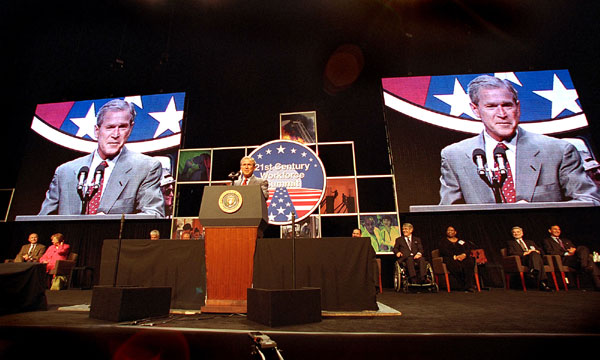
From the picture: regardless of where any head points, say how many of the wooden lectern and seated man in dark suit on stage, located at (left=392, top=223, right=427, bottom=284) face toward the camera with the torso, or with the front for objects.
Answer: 2

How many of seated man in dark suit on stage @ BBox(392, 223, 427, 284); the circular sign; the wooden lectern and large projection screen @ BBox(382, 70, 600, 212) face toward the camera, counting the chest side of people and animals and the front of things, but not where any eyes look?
4

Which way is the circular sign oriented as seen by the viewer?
toward the camera

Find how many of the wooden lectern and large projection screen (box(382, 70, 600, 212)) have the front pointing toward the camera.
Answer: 2

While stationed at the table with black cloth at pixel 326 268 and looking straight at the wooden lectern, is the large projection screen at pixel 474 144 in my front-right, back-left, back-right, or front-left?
back-right

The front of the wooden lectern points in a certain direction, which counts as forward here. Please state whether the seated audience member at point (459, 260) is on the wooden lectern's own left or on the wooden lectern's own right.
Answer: on the wooden lectern's own left

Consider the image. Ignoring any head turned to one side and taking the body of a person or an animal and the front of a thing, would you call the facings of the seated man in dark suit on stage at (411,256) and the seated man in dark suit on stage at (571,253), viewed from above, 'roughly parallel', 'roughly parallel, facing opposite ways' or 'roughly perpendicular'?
roughly parallel

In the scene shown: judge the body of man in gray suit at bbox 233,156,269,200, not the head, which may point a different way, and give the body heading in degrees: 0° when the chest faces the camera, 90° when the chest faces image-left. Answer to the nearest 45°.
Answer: approximately 45°

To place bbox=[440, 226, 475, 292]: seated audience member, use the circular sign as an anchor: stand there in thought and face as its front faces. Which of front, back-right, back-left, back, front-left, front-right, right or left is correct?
left

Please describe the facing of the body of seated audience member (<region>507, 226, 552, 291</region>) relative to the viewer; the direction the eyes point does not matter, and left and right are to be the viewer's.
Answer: facing the viewer and to the right of the viewer

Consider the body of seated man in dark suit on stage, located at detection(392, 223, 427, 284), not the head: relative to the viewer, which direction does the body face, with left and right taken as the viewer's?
facing the viewer

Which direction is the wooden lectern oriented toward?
toward the camera

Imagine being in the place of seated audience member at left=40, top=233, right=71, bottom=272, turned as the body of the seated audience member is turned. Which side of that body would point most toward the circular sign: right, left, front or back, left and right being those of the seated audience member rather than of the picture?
left

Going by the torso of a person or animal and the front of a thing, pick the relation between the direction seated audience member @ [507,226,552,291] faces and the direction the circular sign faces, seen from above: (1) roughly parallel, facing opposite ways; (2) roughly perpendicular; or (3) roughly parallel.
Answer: roughly parallel

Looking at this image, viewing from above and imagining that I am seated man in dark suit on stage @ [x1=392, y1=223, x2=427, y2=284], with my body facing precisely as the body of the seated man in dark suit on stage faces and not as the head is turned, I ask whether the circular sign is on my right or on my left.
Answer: on my right
